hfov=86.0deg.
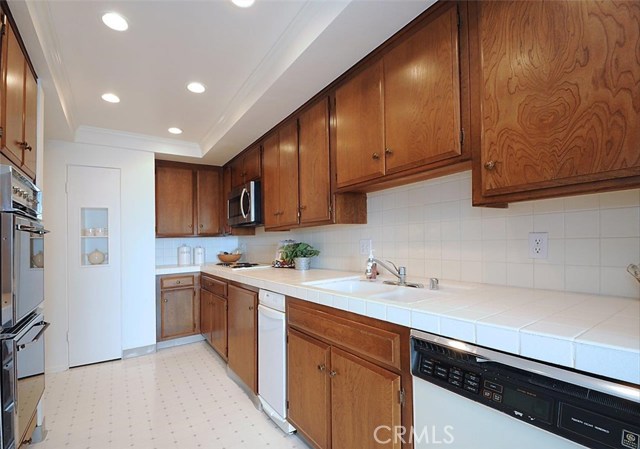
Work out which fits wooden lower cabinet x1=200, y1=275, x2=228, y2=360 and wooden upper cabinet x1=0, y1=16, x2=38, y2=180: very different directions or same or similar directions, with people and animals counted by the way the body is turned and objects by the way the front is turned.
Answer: very different directions

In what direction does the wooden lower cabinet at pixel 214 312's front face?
to the viewer's left

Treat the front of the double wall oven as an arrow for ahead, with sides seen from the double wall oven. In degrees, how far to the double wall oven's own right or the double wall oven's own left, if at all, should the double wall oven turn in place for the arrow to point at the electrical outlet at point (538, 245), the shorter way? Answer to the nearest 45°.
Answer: approximately 45° to the double wall oven's own right

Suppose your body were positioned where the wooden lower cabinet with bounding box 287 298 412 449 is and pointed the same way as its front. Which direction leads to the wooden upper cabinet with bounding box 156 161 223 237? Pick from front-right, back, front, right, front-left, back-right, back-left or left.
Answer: right

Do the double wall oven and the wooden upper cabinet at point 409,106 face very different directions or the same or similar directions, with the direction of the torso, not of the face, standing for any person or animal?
very different directions

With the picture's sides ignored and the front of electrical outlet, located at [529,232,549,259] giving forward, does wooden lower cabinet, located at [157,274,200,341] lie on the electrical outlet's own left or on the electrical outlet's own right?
on the electrical outlet's own right

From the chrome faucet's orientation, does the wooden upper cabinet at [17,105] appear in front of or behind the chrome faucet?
in front

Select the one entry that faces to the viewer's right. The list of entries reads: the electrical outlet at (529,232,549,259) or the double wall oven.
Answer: the double wall oven

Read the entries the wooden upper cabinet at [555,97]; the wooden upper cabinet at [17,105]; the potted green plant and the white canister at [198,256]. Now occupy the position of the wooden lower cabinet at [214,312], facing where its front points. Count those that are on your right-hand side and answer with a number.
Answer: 1

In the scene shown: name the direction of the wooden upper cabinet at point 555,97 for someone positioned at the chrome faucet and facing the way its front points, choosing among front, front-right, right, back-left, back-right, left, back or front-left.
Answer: left

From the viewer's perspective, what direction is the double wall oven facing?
to the viewer's right

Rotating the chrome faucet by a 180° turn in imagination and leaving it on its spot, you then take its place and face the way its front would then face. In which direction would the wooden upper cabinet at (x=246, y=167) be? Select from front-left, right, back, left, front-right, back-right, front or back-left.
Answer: left

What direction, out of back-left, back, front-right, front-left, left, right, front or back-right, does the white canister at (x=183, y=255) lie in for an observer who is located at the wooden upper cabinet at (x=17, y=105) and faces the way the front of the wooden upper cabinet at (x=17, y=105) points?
front-left

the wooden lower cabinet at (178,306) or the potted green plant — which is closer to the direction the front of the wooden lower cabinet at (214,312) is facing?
the wooden lower cabinet
